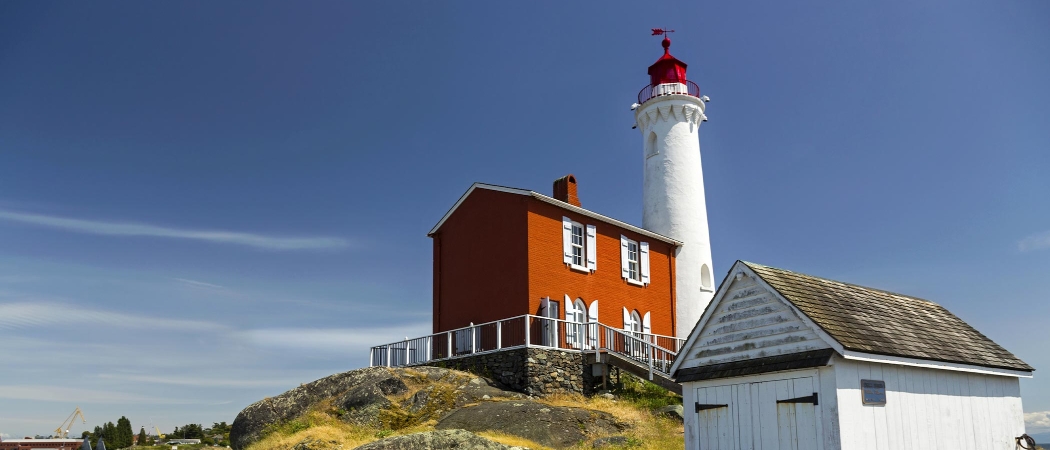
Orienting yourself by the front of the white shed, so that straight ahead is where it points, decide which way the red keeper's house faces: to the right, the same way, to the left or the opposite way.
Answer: to the left

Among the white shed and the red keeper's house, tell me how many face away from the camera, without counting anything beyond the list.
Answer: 0

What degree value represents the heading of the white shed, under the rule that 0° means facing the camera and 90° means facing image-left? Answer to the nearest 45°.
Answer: approximately 45°

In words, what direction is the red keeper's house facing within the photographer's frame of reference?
facing the viewer and to the right of the viewer

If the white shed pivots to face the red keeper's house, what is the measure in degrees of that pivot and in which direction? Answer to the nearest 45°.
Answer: approximately 90° to its right

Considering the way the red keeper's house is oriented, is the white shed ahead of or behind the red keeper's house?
ahead

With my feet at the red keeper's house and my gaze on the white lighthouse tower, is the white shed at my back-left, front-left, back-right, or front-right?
back-right

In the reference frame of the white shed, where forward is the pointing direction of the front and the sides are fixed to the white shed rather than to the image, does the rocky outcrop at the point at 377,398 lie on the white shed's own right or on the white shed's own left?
on the white shed's own right

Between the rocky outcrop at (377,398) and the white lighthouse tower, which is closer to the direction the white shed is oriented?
the rocky outcrop
